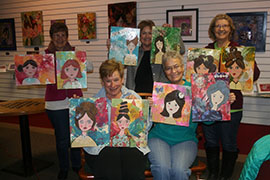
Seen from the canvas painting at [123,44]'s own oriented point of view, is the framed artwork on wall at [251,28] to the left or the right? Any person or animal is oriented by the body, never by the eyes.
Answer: on its left

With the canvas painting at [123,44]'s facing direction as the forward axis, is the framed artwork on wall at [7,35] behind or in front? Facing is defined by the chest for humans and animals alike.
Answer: behind

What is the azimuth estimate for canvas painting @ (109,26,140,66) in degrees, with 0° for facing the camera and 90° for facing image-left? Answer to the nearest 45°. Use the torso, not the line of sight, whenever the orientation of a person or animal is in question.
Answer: approximately 0°

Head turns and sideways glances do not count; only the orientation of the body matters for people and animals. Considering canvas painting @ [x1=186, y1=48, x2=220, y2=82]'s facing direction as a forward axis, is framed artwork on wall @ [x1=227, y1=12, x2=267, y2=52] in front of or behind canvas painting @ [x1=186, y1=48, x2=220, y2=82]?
behind

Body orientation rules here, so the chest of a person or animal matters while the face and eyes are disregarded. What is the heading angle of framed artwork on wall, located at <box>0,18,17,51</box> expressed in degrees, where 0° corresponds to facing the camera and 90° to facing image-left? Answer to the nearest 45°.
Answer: approximately 0°

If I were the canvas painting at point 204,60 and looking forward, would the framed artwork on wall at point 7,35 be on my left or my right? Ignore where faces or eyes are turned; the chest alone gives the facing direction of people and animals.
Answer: on my right

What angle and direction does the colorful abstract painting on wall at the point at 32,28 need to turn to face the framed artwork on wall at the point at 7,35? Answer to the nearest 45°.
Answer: approximately 135° to its right

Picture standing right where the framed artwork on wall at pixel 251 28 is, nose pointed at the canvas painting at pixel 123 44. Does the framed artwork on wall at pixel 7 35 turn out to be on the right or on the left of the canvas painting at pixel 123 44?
right

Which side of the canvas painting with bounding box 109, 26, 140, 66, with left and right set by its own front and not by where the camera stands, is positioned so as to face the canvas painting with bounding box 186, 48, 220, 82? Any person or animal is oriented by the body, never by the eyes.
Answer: left
